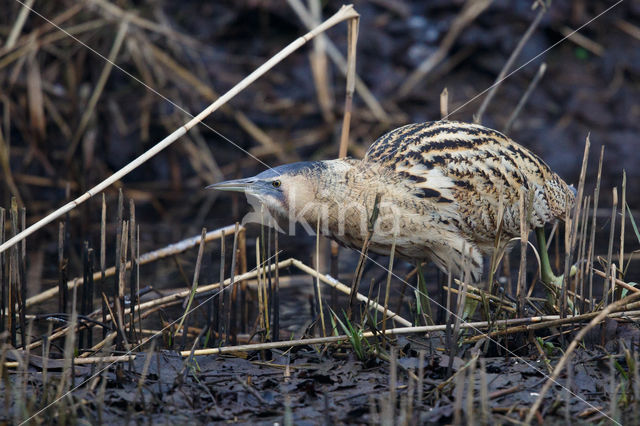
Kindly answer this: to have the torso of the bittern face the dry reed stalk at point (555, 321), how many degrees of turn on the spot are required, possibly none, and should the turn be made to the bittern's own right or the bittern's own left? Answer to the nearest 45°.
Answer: approximately 135° to the bittern's own left

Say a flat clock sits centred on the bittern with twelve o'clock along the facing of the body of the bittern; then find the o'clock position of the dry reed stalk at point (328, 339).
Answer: The dry reed stalk is roughly at 10 o'clock from the bittern.

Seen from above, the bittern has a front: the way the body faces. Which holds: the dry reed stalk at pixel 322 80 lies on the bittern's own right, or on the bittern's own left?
on the bittern's own right

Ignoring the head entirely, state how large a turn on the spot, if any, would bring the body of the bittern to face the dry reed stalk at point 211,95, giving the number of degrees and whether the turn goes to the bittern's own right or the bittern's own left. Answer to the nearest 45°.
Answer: approximately 45° to the bittern's own right

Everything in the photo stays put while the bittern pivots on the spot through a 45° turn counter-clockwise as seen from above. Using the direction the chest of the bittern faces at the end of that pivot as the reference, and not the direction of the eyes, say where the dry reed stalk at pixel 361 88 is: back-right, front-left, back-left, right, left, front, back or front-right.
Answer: back-right

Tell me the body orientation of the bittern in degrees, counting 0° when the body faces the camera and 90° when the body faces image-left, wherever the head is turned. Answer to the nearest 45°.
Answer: approximately 90°

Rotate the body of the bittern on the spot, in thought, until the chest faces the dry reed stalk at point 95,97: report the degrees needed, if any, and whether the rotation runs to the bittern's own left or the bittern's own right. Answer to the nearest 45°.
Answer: approximately 45° to the bittern's own right
